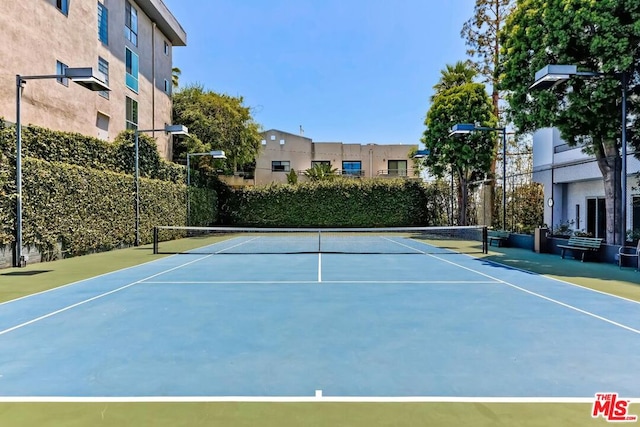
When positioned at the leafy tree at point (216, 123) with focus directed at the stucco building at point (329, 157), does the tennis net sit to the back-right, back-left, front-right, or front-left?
back-right

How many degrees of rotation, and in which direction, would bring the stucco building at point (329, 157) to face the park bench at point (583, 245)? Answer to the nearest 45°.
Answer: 0° — it already faces it

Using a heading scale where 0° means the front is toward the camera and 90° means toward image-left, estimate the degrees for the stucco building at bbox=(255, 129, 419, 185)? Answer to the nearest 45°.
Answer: approximately 0°

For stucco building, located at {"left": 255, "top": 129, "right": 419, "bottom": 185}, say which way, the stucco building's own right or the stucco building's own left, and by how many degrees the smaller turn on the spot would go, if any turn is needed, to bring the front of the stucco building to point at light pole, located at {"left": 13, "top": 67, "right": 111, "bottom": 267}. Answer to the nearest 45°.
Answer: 0° — it already faces it

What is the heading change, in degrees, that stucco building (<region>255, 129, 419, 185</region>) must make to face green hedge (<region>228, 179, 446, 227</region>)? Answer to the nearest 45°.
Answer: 0° — it already faces it

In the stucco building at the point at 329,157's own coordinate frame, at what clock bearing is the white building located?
The white building is roughly at 11 o'clock from the stucco building.

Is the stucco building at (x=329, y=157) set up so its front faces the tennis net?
yes
